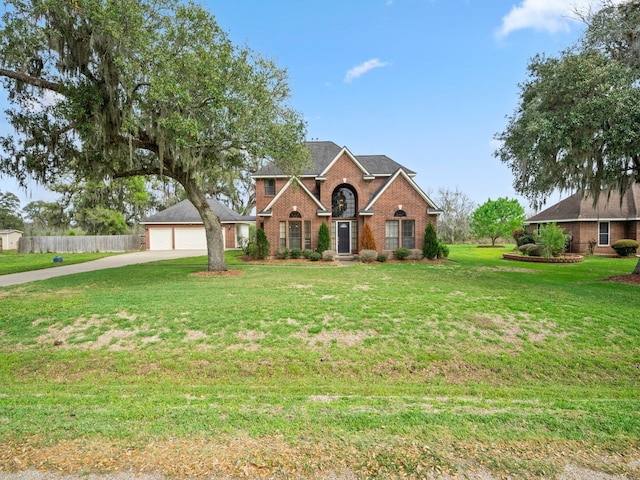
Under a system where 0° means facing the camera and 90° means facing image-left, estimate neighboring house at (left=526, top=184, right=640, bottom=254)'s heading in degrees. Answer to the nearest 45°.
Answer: approximately 0°

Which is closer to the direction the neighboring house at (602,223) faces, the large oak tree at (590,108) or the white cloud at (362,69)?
the large oak tree

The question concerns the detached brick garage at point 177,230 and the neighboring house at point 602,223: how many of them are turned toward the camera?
2

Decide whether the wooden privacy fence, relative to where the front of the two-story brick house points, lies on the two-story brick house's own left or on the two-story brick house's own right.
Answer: on the two-story brick house's own right

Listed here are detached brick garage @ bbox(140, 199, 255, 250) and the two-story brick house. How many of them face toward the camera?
2

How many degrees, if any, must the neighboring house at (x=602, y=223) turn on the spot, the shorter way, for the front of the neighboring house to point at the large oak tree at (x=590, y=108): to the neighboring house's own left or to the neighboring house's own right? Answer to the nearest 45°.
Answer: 0° — it already faces it

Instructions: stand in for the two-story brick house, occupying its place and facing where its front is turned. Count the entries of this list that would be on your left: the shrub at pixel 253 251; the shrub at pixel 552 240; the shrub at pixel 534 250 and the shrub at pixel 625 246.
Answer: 3

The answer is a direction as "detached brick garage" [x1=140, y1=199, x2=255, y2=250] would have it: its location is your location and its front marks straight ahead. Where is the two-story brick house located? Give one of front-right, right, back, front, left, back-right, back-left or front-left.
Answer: front-left

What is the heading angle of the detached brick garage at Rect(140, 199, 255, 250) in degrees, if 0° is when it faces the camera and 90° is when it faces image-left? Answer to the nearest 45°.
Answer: approximately 0°

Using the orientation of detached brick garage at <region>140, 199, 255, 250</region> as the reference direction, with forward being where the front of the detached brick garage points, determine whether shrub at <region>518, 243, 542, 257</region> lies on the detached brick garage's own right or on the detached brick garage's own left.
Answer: on the detached brick garage's own left

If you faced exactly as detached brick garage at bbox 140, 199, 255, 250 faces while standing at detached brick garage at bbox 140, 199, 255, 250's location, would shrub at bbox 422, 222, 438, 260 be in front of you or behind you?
in front

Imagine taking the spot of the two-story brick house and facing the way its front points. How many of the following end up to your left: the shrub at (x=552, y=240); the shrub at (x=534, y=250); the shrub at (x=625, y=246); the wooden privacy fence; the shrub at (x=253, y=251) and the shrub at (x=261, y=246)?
3
